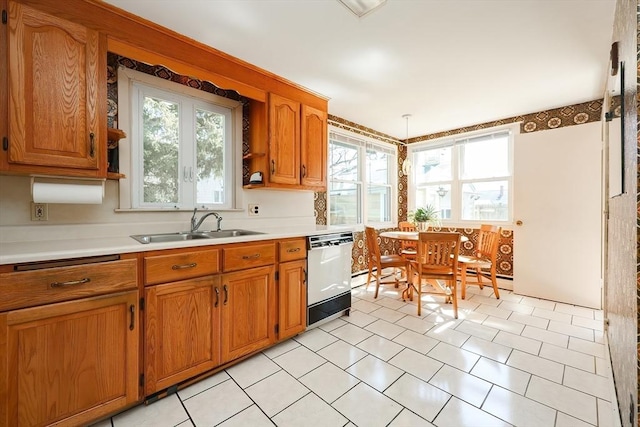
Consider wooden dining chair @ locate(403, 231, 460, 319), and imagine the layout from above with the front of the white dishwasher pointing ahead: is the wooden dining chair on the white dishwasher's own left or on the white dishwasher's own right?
on the white dishwasher's own left

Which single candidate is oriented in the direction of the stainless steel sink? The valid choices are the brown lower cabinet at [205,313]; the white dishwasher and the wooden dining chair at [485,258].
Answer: the wooden dining chair

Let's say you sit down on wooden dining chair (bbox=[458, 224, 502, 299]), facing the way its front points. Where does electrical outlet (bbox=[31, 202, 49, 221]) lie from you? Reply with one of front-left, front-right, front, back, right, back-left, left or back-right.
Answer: front

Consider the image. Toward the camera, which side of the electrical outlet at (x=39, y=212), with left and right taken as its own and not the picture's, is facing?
front

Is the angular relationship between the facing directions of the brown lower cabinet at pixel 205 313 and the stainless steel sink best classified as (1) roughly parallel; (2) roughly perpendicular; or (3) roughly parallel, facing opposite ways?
roughly parallel

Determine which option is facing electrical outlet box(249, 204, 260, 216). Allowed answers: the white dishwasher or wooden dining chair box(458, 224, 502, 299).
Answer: the wooden dining chair

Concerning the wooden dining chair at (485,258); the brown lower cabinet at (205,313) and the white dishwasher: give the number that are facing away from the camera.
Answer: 0

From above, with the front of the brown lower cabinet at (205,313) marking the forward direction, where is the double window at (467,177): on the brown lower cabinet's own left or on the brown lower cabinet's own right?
on the brown lower cabinet's own left

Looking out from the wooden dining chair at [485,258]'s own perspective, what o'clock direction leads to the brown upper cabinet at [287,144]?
The brown upper cabinet is roughly at 12 o'clock from the wooden dining chair.

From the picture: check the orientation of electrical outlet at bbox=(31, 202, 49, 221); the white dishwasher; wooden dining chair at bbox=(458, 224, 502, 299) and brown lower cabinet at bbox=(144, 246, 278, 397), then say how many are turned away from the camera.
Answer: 0

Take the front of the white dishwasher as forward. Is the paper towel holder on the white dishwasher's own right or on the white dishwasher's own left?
on the white dishwasher's own right

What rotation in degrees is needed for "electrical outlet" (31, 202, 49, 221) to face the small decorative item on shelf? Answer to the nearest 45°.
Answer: approximately 90° to its left

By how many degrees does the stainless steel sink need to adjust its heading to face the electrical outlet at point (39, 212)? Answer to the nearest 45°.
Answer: approximately 135° to its right

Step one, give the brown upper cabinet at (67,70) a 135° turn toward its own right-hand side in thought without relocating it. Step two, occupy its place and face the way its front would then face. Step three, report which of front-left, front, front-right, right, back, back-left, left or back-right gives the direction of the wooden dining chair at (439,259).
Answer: back

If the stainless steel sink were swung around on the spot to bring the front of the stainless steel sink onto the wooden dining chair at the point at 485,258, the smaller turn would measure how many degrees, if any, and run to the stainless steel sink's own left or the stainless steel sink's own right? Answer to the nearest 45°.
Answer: approximately 45° to the stainless steel sink's own left

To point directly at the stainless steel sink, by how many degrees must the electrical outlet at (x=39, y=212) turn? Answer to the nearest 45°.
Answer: approximately 90° to its left

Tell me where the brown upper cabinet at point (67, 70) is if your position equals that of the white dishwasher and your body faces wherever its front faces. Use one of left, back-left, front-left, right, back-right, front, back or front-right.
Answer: right

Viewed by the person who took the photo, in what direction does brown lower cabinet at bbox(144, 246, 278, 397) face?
facing the viewer and to the right of the viewer
